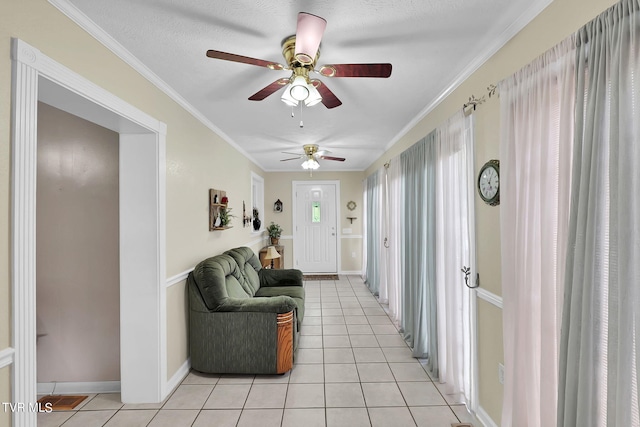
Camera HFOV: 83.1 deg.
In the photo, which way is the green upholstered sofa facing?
to the viewer's right

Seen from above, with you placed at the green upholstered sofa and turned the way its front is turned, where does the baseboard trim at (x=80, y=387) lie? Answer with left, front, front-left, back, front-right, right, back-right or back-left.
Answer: back

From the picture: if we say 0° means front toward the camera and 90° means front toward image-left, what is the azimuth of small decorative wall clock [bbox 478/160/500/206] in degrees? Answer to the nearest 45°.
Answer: approximately 45°

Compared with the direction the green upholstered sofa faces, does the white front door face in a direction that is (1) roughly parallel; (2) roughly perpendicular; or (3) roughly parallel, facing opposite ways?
roughly perpendicular

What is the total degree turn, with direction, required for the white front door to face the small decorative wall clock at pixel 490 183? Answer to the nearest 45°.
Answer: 0° — it already faces it

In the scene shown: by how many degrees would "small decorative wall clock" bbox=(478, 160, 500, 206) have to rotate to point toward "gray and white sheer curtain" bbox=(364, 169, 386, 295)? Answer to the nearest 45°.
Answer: approximately 90° to its right

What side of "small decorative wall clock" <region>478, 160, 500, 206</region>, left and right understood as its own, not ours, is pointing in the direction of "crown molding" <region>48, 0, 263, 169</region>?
front

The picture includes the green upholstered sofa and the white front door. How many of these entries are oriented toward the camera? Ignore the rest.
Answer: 1

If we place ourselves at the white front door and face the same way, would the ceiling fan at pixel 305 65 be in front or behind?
in front

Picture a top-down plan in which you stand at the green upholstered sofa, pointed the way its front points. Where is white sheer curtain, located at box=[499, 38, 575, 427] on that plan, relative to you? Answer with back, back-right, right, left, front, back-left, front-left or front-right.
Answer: front-right

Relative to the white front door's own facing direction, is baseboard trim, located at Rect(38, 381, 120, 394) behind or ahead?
ahead

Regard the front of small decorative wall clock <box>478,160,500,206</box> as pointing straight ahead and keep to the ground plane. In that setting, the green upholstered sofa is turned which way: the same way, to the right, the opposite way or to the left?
the opposite way

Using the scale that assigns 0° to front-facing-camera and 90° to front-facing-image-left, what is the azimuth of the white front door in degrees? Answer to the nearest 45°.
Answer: approximately 0°
